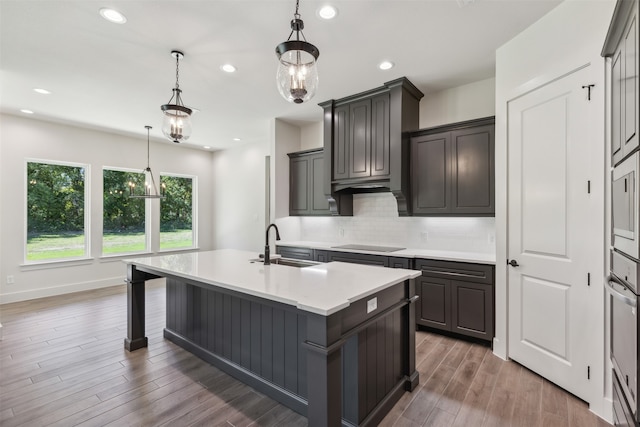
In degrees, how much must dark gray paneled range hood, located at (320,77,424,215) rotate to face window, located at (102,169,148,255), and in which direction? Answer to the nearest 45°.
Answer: approximately 45° to its right

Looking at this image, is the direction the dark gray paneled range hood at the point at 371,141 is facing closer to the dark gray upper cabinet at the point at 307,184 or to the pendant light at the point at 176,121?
the pendant light

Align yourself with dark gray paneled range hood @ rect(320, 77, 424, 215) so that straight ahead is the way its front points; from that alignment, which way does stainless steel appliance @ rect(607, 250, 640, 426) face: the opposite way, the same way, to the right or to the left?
to the right

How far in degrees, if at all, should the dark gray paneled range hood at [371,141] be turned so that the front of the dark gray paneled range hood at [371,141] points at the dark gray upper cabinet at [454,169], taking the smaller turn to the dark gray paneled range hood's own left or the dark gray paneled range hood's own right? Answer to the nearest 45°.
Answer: approximately 135° to the dark gray paneled range hood's own left

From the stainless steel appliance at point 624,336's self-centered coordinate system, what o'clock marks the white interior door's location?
The white interior door is roughly at 2 o'clock from the stainless steel appliance.

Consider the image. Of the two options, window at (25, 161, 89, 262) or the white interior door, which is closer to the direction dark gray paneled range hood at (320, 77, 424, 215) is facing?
the window

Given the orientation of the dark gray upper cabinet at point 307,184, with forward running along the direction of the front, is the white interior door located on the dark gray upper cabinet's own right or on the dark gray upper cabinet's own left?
on the dark gray upper cabinet's own left

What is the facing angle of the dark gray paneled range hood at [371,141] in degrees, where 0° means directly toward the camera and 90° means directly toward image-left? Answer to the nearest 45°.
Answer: approximately 45°

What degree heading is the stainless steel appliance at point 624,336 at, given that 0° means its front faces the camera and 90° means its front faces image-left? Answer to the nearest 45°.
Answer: approximately 90°
